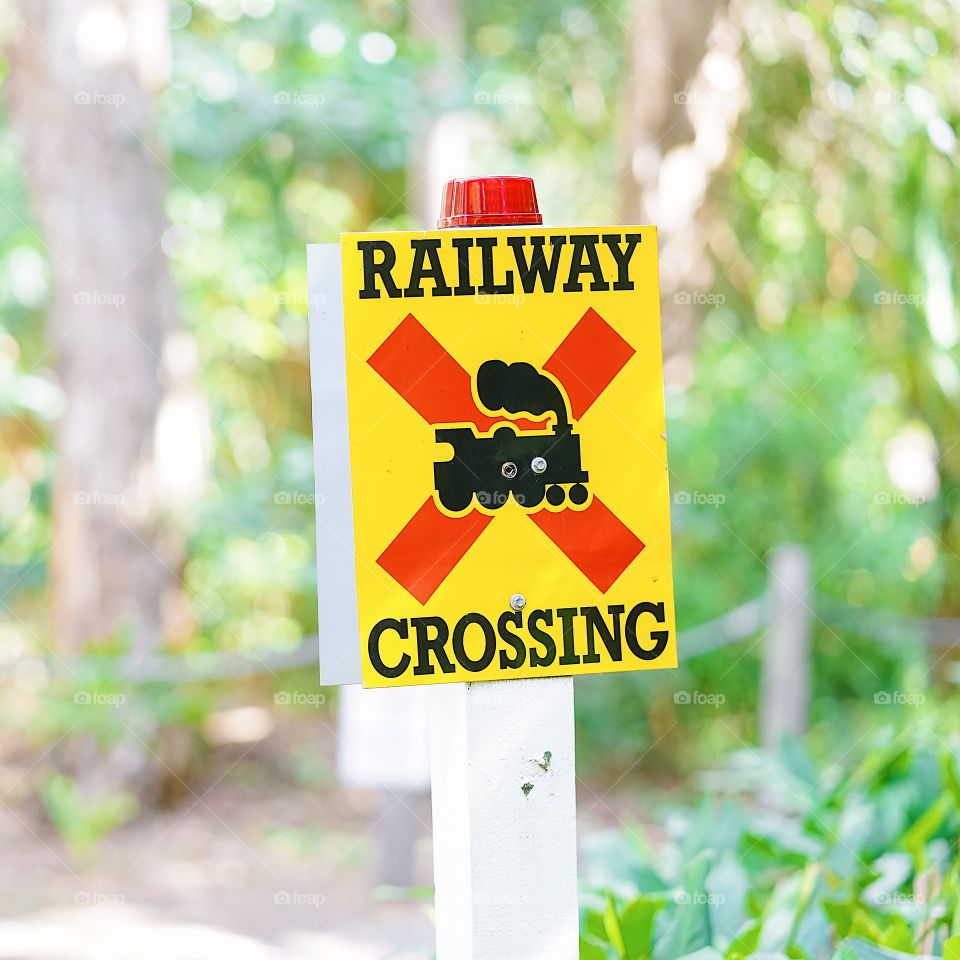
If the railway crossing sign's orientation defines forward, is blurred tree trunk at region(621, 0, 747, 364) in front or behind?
behind

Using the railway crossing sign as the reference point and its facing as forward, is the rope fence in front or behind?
behind

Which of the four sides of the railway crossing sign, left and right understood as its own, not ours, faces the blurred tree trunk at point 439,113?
back

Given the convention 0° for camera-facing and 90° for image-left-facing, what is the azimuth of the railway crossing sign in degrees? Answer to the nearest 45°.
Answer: approximately 0°

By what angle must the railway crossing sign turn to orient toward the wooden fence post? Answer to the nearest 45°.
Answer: approximately 180°

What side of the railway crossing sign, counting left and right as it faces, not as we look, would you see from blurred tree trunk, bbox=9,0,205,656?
back
